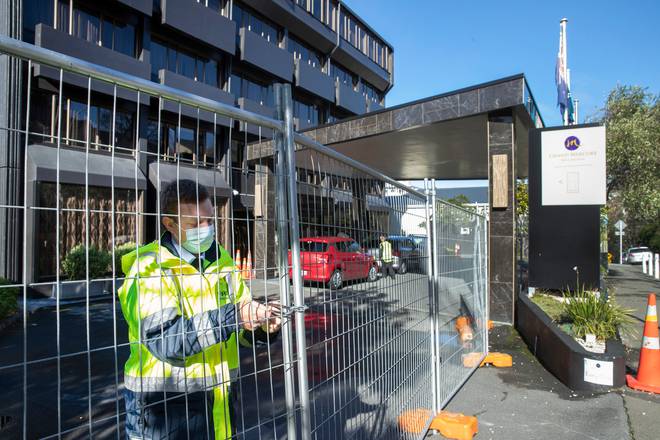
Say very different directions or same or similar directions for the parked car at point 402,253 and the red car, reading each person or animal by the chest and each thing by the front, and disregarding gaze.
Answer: same or similar directions

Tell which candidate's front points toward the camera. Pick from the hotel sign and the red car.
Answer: the hotel sign

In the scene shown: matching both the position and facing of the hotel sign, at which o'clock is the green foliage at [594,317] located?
The green foliage is roughly at 12 o'clock from the hotel sign.

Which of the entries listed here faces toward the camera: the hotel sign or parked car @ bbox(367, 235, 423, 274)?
the hotel sign

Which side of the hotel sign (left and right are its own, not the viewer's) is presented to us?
front

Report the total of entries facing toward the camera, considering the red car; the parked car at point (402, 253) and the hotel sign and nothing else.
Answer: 1

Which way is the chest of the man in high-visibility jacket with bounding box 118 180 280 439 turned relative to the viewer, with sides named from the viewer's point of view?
facing the viewer and to the right of the viewer
